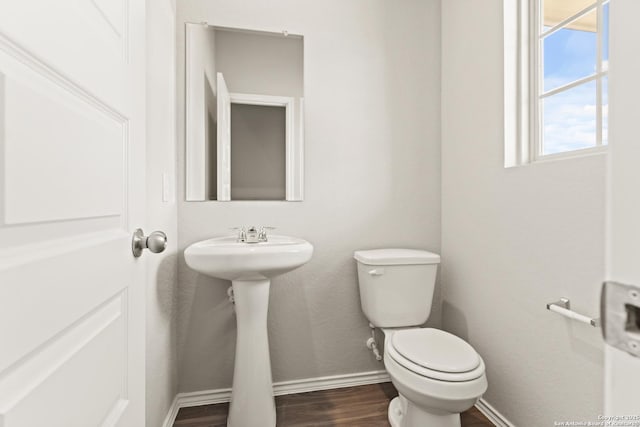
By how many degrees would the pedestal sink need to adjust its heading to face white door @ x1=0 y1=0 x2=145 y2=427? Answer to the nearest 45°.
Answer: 0° — it already faces it

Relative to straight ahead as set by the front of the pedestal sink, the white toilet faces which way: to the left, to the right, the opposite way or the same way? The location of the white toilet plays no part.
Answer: the same way

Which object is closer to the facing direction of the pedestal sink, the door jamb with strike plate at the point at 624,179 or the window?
the door jamb with strike plate

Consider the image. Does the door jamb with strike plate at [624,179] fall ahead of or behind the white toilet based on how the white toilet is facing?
ahead

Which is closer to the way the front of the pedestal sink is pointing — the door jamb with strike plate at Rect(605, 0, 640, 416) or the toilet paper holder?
the door jamb with strike plate

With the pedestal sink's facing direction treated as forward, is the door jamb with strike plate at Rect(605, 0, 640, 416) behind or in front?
in front

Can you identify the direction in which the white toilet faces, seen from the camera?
facing the viewer and to the right of the viewer

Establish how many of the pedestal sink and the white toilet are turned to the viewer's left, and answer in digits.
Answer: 0

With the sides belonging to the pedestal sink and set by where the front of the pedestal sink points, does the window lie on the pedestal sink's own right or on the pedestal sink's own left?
on the pedestal sink's own left

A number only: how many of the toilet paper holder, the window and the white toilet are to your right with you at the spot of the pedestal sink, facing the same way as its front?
0

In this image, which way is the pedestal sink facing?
toward the camera

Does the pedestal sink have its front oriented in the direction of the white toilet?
no
